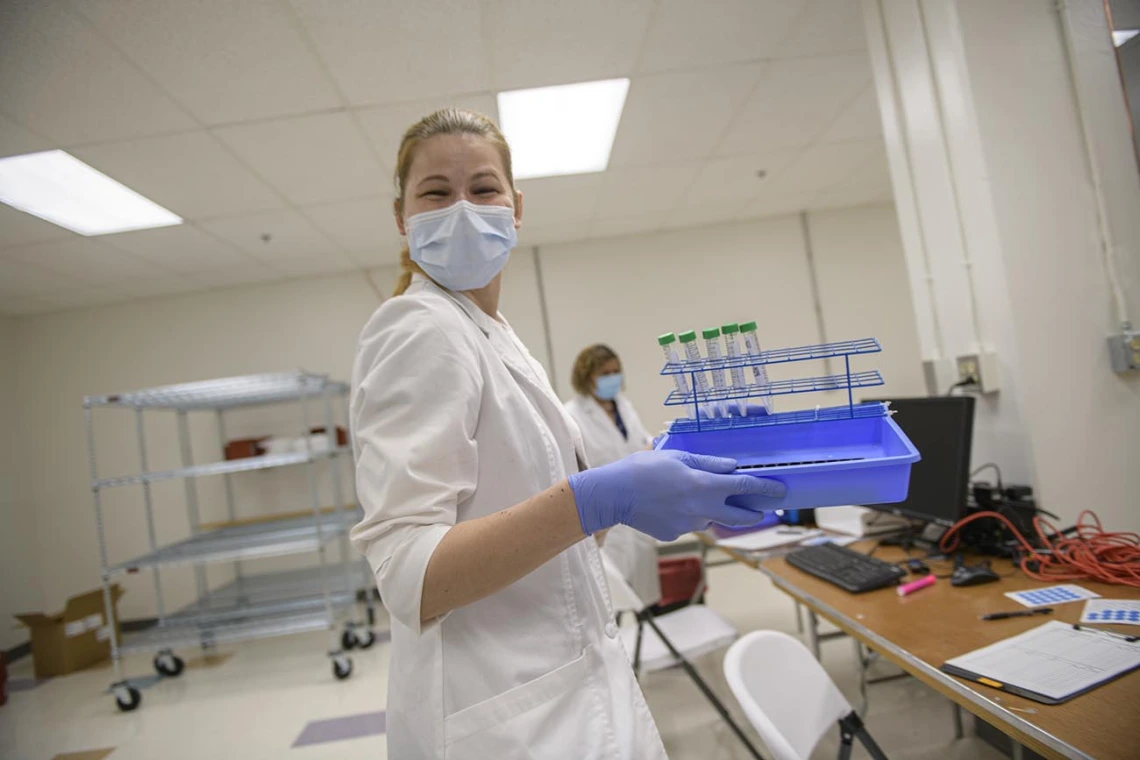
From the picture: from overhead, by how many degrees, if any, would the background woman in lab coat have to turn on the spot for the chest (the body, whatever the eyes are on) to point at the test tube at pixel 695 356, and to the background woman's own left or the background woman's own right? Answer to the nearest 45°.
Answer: approximately 45° to the background woman's own right

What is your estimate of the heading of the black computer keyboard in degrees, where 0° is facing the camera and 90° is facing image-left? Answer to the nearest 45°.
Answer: approximately 45°

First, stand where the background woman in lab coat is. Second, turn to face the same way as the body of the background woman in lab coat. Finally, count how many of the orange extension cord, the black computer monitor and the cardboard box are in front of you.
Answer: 2

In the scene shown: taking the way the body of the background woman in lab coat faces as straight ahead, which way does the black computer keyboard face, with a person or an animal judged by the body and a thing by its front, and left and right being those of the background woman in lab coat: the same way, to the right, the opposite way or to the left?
to the right

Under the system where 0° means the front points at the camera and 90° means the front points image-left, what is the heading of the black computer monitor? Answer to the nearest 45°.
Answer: approximately 45°

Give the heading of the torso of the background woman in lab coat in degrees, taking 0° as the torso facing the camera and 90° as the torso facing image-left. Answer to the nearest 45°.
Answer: approximately 315°

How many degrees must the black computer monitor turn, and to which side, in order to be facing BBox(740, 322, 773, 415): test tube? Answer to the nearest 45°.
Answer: approximately 45° to its left

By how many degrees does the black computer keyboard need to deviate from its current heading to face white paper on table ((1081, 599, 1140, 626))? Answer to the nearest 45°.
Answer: approximately 90° to its left
